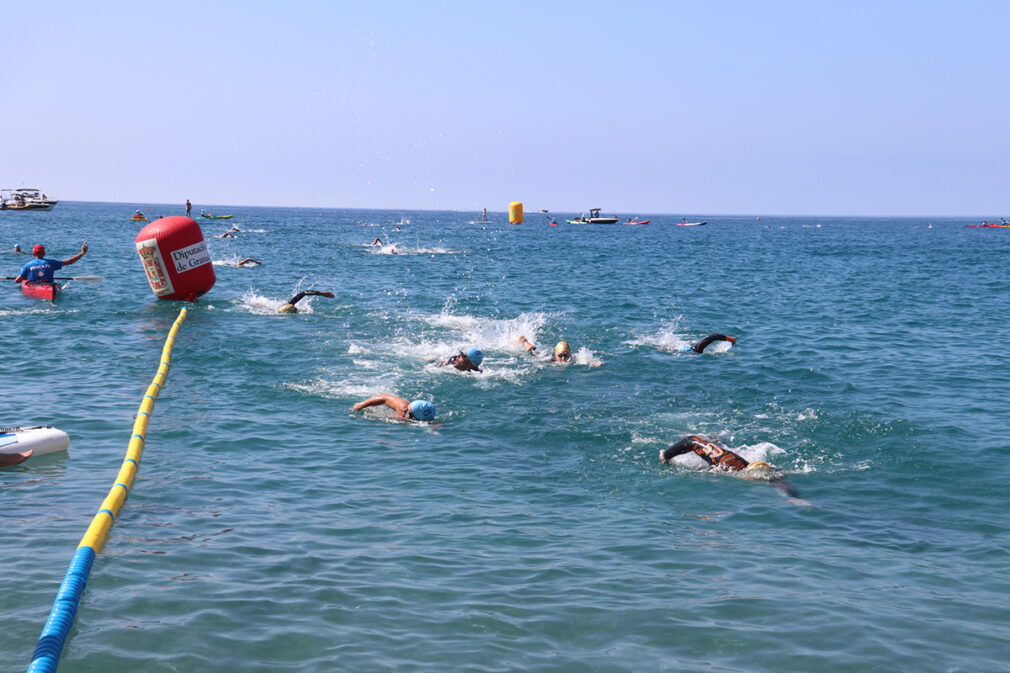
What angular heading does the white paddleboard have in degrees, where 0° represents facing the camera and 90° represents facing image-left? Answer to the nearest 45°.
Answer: approximately 270°

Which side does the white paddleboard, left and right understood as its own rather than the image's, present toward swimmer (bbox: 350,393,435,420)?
front

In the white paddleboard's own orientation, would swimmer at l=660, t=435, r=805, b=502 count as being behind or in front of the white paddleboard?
in front

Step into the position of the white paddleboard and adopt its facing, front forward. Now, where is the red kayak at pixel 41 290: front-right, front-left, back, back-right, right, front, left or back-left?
left

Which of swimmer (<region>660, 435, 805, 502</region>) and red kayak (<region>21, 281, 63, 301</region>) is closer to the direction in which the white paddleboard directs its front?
the swimmer
